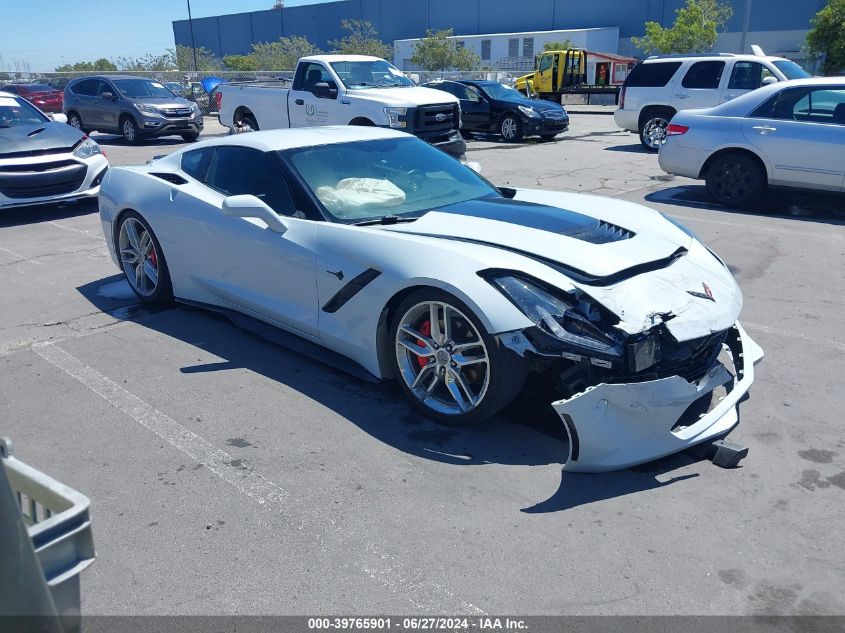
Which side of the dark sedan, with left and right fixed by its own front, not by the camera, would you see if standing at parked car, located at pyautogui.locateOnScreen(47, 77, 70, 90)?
back

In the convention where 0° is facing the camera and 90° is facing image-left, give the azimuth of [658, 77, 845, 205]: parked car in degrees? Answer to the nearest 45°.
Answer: approximately 270°

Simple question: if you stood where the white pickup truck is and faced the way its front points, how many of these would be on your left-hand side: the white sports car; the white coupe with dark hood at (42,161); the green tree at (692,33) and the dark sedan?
2

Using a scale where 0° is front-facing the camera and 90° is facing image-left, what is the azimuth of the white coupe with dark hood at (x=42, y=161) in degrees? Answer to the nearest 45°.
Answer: approximately 315°

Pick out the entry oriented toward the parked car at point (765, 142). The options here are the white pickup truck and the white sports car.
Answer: the white pickup truck

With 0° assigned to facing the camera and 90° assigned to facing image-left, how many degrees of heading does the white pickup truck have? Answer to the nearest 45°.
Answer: approximately 315°

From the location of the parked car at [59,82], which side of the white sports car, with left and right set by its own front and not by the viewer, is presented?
back

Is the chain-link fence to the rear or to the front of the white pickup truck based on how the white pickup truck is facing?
to the rear
